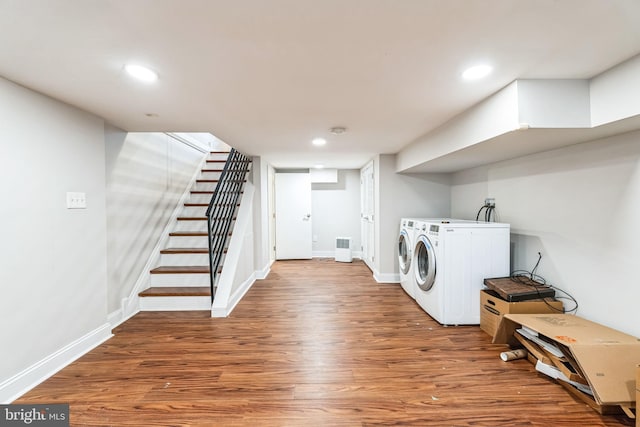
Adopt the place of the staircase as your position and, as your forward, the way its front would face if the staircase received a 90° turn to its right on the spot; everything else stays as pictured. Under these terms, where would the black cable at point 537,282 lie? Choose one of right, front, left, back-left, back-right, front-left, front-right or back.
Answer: back-left

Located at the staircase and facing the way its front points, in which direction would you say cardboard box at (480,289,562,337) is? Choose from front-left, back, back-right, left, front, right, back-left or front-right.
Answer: front-left

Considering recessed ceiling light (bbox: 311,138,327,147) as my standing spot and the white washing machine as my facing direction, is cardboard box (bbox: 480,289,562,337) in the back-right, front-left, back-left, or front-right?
front-right

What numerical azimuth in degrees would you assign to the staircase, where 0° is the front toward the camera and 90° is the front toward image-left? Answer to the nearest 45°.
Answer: approximately 0°

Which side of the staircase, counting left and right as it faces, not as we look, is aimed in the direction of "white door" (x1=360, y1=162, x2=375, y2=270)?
left

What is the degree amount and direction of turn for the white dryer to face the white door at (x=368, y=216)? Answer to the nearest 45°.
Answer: approximately 90° to its right

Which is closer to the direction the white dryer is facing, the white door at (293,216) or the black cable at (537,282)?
the white door

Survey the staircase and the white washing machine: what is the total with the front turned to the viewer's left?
1

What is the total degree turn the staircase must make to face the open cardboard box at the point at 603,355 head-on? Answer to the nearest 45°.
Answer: approximately 45° to its left

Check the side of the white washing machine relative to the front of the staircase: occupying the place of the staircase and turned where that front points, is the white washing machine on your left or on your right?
on your left

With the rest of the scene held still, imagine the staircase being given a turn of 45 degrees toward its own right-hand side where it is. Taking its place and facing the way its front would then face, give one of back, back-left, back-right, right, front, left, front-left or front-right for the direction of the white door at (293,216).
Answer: back

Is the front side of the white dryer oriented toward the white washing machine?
no

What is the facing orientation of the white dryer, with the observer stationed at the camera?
facing the viewer and to the left of the viewer

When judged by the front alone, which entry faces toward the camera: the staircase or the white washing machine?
the staircase

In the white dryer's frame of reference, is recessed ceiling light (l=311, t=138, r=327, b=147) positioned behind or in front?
in front

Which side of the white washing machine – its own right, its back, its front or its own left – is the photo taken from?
left

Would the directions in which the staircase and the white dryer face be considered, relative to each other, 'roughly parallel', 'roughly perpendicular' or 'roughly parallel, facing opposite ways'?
roughly perpendicular
